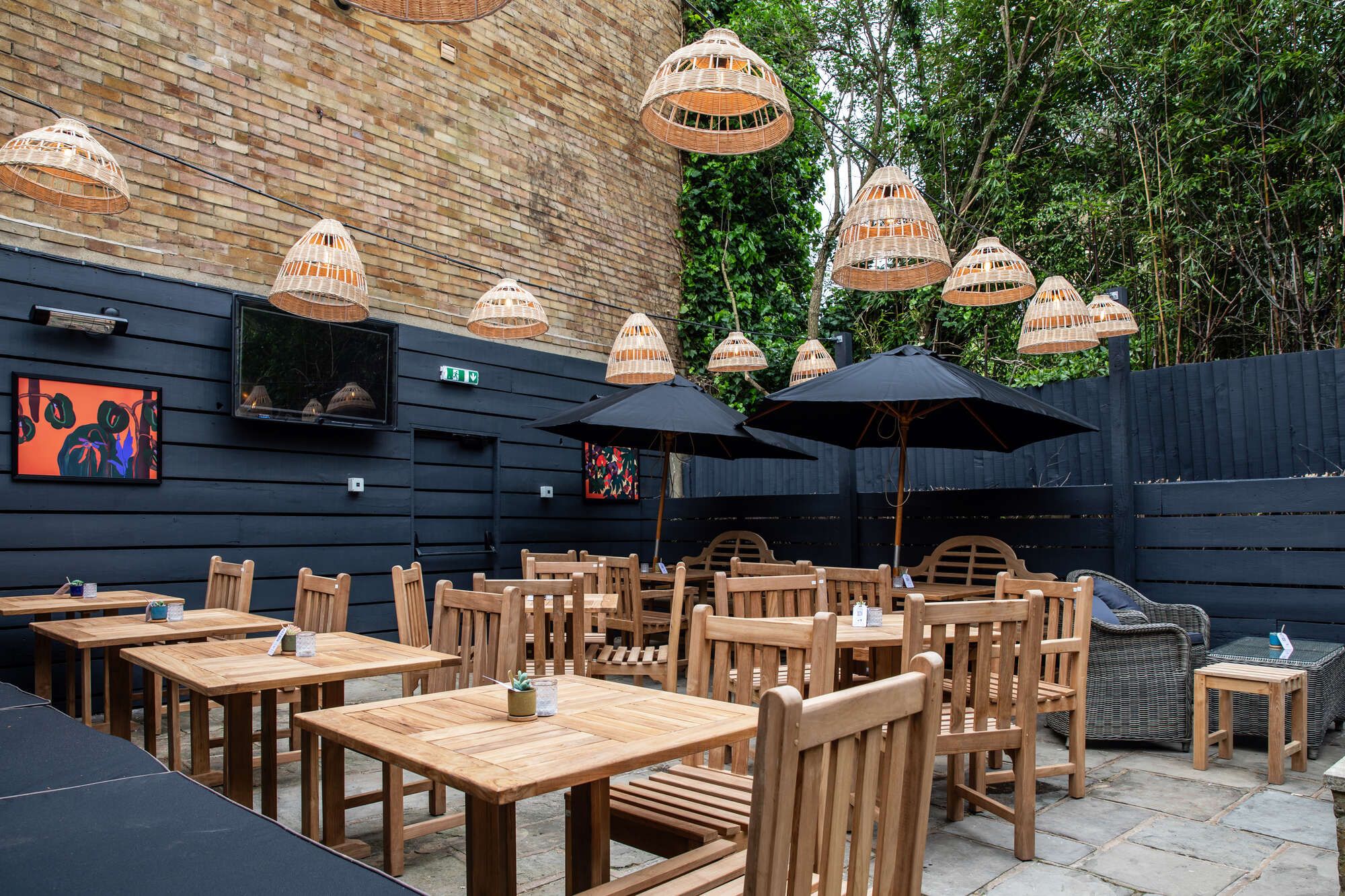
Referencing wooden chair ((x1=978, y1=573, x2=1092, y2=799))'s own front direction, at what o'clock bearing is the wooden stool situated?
The wooden stool is roughly at 6 o'clock from the wooden chair.

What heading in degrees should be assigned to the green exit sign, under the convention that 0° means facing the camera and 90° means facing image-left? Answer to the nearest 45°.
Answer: approximately 315°

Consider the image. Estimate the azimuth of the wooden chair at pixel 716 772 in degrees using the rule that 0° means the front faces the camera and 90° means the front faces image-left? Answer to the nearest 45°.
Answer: approximately 45°

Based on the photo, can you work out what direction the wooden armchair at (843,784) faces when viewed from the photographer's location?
facing away from the viewer and to the left of the viewer

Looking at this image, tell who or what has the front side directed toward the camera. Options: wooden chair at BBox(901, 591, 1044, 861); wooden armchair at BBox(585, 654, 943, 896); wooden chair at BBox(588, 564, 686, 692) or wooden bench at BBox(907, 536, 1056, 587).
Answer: the wooden bench

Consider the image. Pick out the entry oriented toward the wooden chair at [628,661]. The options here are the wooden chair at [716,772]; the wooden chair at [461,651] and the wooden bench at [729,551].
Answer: the wooden bench

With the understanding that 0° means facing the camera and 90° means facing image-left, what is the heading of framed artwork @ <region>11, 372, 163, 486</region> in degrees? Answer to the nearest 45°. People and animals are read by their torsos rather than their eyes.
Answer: approximately 315°

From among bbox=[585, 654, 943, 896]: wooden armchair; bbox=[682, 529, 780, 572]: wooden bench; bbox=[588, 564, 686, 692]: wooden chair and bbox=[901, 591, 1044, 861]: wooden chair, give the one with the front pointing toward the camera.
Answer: the wooden bench

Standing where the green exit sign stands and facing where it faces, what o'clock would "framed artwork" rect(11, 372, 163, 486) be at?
The framed artwork is roughly at 3 o'clock from the green exit sign.
